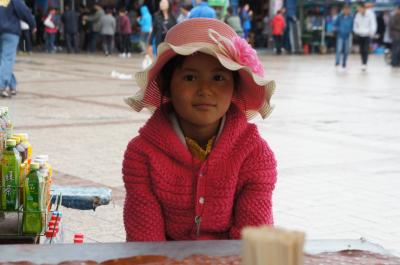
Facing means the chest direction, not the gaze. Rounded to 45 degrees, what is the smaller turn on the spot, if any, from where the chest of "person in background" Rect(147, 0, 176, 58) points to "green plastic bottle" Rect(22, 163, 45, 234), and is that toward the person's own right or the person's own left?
0° — they already face it

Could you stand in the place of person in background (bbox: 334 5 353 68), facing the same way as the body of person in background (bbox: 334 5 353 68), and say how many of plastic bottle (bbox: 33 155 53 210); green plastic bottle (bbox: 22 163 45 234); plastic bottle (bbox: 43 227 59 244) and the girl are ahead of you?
4

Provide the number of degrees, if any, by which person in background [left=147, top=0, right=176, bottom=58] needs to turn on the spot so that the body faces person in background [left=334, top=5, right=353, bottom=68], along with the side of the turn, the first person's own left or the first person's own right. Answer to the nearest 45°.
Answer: approximately 135° to the first person's own left
